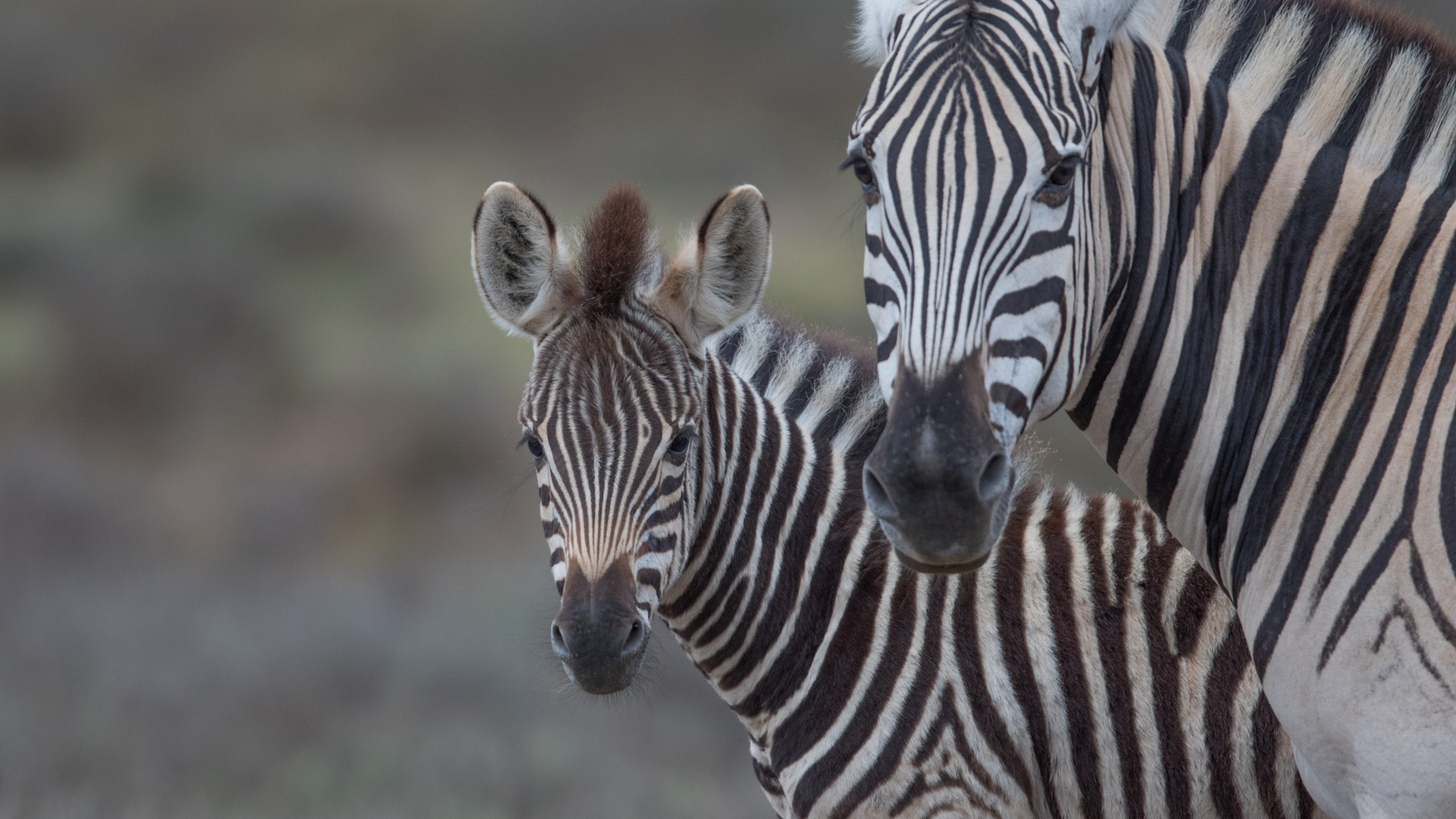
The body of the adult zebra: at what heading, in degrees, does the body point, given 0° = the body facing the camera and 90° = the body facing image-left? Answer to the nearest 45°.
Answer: approximately 90°

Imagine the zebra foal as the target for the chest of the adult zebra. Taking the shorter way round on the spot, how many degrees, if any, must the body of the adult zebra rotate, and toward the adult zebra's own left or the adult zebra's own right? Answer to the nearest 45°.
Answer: approximately 45° to the adult zebra's own right
